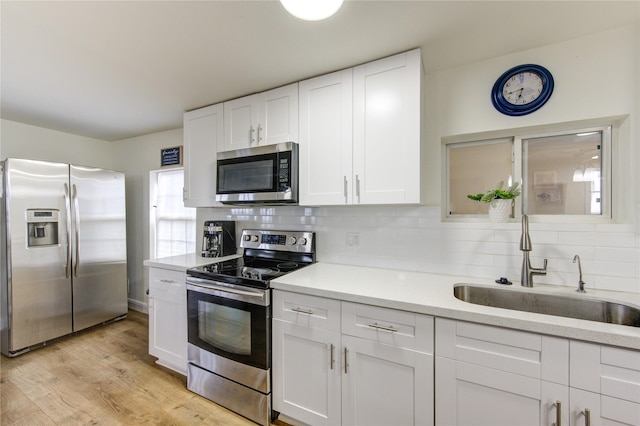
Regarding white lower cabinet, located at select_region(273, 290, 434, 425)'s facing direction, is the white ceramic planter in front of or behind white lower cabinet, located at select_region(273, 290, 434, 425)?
behind

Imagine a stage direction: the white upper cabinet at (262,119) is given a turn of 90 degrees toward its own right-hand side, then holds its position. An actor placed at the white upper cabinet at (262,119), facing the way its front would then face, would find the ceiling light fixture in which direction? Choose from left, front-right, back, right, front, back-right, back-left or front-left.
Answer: back-left

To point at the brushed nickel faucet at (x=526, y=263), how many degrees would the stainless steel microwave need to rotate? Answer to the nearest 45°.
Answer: approximately 90° to its left

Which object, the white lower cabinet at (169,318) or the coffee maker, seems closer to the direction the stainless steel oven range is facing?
the white lower cabinet

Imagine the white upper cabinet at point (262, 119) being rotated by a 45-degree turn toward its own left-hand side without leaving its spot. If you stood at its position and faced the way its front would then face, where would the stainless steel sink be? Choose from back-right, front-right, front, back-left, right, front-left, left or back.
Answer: front-left

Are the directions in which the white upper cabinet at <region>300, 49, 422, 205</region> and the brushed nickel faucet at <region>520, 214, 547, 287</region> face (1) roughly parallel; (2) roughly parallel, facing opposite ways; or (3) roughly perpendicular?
roughly parallel

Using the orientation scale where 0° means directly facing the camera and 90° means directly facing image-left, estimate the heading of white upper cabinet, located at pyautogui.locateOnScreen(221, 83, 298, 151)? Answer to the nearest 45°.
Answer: approximately 45°

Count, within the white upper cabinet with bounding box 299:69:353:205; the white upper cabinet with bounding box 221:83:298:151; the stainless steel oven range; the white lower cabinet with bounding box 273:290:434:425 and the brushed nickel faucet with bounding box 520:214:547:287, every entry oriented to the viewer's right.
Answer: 0

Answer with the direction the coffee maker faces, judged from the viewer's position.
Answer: facing the viewer and to the left of the viewer

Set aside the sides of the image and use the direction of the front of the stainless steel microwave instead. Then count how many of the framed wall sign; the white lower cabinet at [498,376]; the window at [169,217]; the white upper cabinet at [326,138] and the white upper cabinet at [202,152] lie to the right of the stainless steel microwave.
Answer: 3

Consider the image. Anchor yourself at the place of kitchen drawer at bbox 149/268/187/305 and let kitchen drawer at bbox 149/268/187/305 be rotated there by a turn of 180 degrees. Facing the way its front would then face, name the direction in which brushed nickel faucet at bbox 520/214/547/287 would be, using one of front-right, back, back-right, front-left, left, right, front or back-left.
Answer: right

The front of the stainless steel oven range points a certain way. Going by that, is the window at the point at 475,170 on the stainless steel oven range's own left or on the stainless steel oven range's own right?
on the stainless steel oven range's own left

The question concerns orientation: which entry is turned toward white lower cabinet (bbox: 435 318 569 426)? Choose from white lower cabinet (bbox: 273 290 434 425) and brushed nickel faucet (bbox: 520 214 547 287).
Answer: the brushed nickel faucet

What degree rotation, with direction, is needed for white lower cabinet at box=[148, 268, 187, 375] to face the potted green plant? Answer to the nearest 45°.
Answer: approximately 90° to its left
